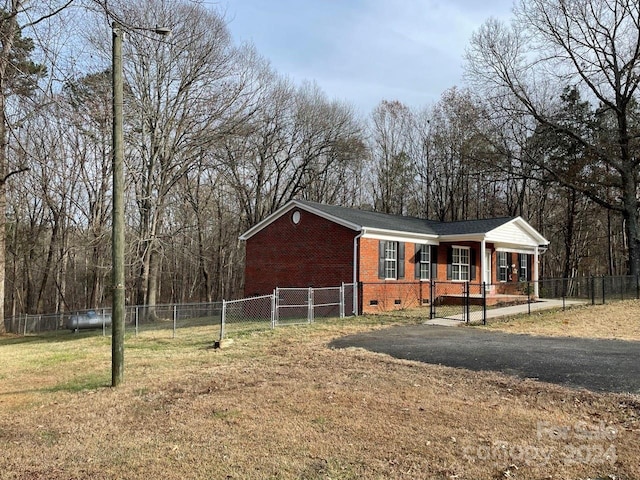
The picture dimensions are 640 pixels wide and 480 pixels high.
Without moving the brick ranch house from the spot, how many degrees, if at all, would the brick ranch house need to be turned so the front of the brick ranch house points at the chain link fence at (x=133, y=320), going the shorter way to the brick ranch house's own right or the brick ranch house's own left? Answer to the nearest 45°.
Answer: approximately 135° to the brick ranch house's own right

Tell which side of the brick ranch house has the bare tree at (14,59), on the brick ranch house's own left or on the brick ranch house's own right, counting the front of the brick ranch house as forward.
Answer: on the brick ranch house's own right

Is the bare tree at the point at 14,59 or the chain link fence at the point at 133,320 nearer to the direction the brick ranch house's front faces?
the bare tree

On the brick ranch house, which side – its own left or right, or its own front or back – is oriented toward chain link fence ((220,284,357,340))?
right
